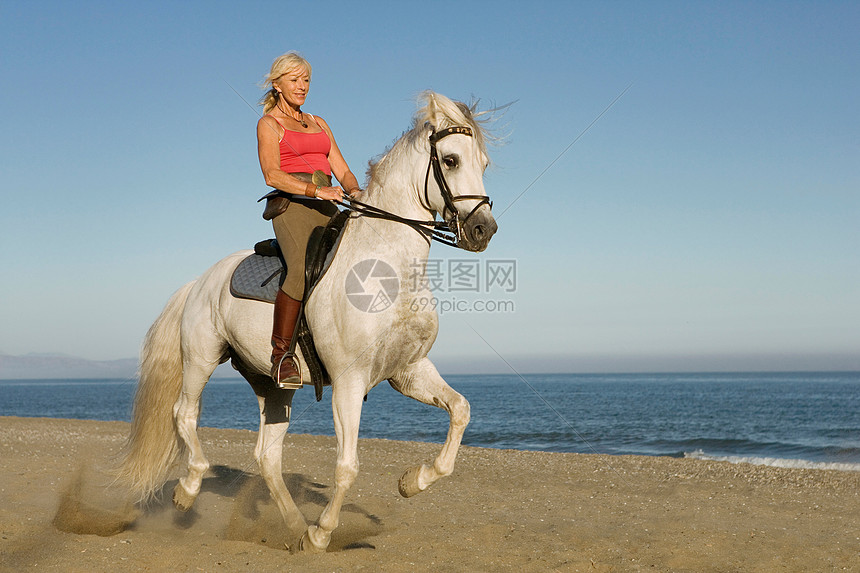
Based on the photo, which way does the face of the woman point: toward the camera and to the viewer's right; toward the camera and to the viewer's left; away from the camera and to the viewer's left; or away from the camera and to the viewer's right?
toward the camera and to the viewer's right

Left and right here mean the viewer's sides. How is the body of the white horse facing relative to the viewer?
facing the viewer and to the right of the viewer
